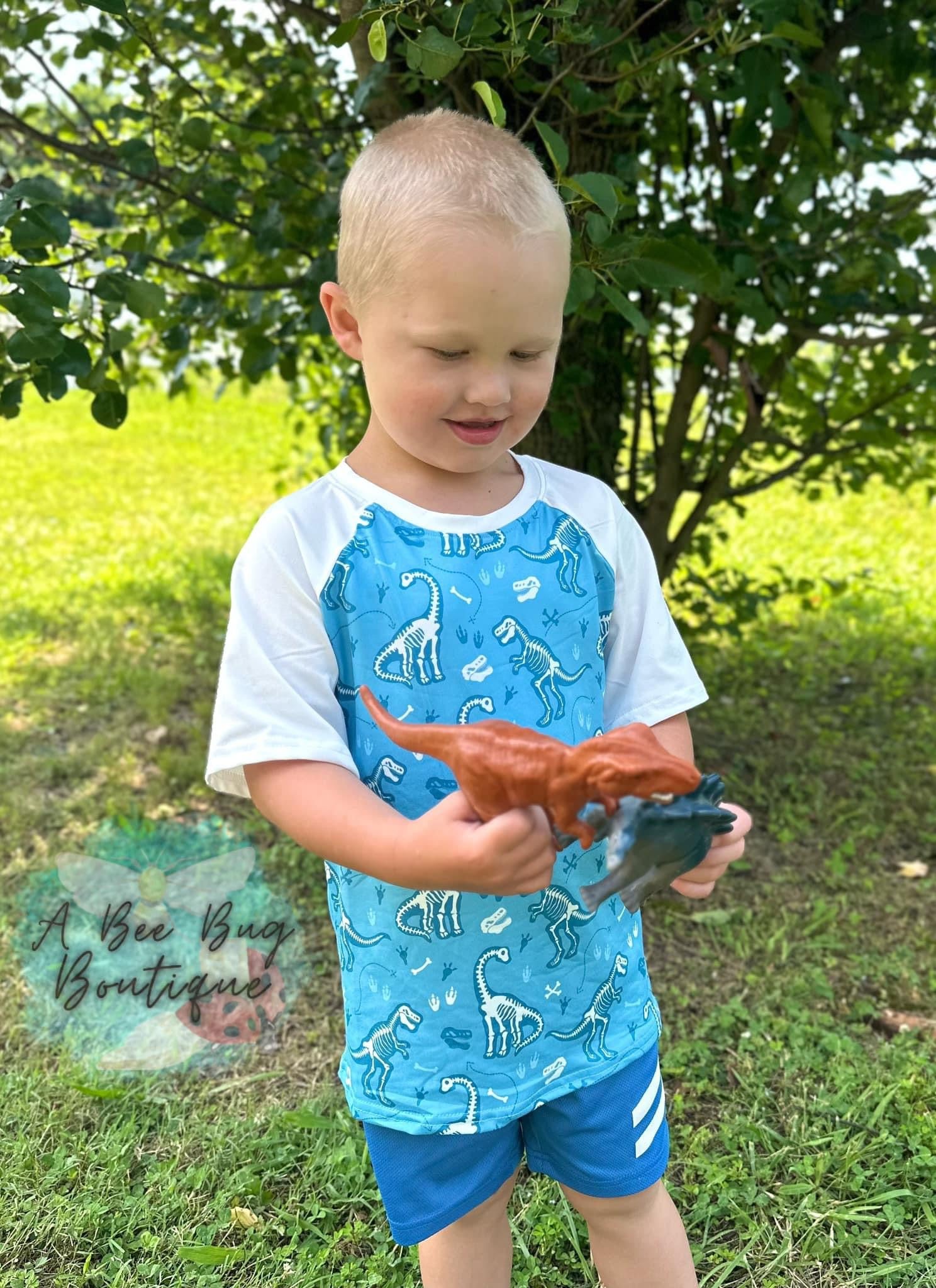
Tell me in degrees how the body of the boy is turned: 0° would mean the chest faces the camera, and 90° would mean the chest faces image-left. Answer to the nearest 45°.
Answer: approximately 0°

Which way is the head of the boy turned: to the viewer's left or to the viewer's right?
to the viewer's right
